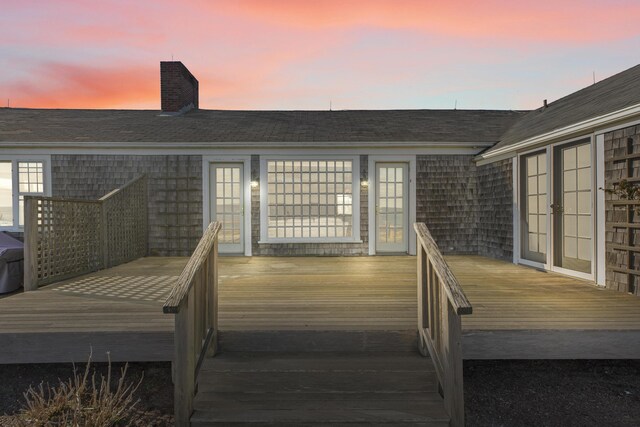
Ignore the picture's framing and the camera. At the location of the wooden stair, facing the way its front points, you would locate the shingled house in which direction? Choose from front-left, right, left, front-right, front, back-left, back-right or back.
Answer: back

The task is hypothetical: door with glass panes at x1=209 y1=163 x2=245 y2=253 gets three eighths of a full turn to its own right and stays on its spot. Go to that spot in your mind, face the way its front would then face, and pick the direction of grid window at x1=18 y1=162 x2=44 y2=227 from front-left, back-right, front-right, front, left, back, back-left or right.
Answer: front-left

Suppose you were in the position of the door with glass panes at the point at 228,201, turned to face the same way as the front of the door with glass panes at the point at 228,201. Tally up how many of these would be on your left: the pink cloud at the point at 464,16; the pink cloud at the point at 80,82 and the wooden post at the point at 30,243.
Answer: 1

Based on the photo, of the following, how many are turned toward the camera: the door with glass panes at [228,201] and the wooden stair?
2

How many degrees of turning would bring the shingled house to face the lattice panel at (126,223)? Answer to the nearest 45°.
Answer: approximately 90° to its right

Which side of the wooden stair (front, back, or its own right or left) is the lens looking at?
front

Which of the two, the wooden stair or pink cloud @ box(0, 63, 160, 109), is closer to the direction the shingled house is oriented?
the wooden stair

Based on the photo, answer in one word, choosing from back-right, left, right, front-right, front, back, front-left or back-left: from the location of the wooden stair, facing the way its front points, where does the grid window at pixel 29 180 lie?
back-right

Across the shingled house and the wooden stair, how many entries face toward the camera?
2

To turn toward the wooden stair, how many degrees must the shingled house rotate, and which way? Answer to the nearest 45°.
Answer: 0° — it already faces it

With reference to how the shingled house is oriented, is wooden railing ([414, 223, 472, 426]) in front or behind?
in front

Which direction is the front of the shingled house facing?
toward the camera

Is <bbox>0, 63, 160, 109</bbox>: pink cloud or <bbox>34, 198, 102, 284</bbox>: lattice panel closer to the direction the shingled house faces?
the lattice panel

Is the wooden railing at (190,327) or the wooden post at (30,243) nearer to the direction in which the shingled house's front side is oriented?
the wooden railing
